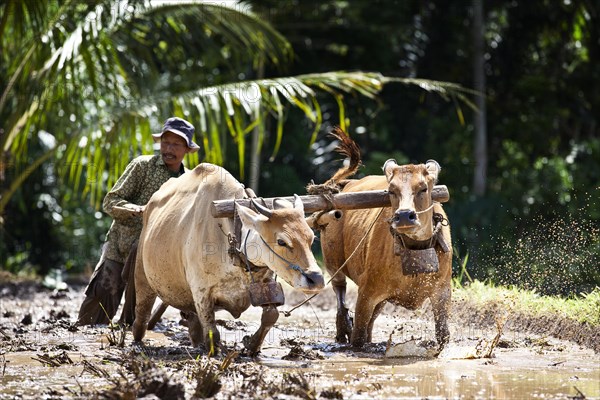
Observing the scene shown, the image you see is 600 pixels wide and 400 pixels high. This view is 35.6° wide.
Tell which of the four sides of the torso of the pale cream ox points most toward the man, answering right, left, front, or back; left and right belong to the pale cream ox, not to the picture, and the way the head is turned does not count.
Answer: back

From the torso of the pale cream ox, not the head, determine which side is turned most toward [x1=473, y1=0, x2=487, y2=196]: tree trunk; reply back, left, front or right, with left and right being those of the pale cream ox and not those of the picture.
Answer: left

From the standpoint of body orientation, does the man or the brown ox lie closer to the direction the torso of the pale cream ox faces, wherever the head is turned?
the brown ox

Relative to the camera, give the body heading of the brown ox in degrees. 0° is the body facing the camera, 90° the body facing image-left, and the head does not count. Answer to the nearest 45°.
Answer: approximately 315°

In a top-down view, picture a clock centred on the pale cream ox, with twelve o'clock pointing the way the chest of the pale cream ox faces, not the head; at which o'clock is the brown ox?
The brown ox is roughly at 10 o'clock from the pale cream ox.

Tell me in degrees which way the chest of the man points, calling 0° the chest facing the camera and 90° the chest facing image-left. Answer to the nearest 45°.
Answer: approximately 315°

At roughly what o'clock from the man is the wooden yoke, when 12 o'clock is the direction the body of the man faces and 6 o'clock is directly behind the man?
The wooden yoke is roughly at 12 o'clock from the man.

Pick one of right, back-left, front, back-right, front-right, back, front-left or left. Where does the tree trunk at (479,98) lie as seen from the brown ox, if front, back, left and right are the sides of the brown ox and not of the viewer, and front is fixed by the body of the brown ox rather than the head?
back-left

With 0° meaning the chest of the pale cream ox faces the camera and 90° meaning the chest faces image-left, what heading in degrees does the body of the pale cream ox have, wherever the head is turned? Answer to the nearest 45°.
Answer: approximately 315°
